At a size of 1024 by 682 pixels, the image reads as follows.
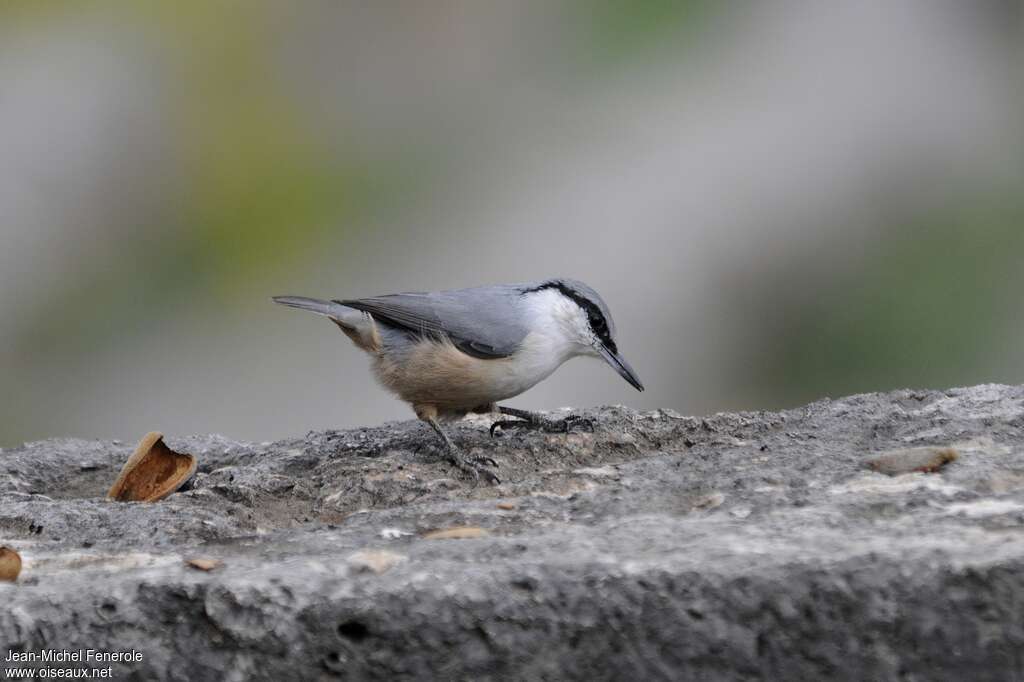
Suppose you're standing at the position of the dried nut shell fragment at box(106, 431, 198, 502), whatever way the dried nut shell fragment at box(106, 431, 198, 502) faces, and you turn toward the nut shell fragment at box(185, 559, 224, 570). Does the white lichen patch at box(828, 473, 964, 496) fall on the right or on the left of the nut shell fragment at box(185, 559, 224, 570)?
left

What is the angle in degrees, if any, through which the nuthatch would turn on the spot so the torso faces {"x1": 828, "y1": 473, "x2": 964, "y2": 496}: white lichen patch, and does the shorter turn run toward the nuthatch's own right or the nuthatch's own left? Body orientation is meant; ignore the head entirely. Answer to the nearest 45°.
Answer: approximately 45° to the nuthatch's own right

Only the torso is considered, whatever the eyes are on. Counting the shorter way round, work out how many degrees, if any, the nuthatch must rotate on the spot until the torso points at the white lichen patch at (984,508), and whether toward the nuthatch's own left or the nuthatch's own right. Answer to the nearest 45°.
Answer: approximately 45° to the nuthatch's own right

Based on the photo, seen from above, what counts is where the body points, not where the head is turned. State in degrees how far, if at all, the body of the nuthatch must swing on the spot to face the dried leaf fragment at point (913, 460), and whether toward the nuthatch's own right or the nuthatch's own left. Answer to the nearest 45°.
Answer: approximately 45° to the nuthatch's own right

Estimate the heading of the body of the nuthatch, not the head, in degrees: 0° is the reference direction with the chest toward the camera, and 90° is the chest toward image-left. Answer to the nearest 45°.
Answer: approximately 270°
